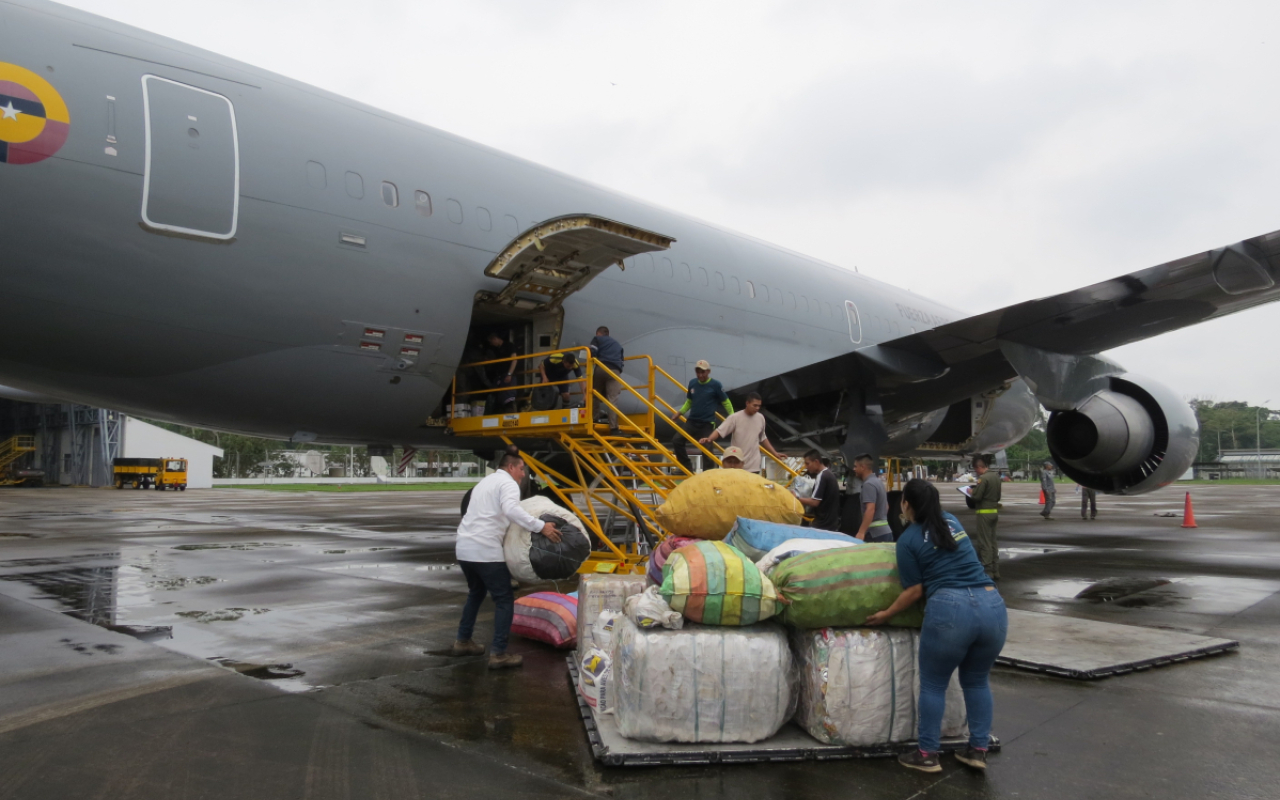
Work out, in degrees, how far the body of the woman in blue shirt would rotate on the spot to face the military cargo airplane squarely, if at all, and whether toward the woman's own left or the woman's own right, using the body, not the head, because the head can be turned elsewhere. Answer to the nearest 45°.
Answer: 0° — they already face it

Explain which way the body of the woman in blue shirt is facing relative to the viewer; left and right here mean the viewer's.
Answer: facing away from the viewer and to the left of the viewer

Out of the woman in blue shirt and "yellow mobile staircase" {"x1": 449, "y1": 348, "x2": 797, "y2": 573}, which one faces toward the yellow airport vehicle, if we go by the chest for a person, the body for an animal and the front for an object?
the woman in blue shirt

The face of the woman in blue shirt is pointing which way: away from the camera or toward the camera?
away from the camera
